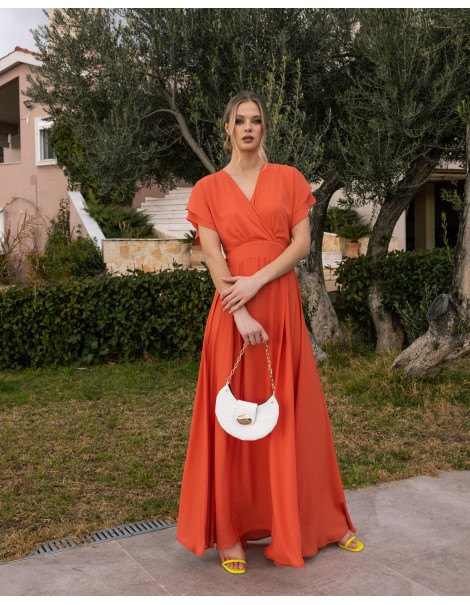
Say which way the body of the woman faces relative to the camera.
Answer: toward the camera

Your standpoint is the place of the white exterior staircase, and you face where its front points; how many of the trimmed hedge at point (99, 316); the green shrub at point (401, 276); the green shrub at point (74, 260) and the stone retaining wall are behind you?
0

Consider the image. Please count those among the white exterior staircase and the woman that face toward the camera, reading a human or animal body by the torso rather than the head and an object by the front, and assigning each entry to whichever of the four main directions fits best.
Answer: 2

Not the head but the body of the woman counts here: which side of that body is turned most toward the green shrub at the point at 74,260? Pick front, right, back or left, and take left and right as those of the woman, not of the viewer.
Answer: back

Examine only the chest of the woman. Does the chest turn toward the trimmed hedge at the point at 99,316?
no

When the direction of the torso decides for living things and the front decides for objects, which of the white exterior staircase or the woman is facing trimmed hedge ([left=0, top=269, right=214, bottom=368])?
the white exterior staircase

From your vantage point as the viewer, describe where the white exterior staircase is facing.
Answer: facing the viewer

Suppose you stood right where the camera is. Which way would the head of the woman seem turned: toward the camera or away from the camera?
toward the camera

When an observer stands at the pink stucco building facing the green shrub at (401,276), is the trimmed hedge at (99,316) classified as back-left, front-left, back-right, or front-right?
front-right

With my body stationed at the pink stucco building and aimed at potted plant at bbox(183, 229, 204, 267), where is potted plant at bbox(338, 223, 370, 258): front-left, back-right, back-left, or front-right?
front-left

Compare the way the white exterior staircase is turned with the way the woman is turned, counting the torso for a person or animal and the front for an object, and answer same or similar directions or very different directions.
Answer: same or similar directions

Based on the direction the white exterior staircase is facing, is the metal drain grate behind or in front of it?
in front

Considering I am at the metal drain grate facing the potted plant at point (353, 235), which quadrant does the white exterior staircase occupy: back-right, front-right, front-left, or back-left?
front-left
